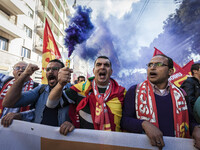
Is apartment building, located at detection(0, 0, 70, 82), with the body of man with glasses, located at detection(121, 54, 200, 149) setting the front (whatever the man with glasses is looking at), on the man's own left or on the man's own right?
on the man's own right

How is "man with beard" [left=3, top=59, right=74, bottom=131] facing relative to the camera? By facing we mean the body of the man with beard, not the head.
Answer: toward the camera

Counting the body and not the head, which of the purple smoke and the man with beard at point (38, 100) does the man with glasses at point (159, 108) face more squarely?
the man with beard

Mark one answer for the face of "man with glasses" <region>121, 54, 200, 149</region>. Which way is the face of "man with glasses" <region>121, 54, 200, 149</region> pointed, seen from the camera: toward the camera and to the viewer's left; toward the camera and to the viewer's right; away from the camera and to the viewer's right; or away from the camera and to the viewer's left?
toward the camera and to the viewer's left

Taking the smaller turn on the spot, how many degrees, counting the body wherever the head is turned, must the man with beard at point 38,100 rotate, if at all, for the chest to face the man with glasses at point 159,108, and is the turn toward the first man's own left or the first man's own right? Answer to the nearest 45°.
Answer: approximately 45° to the first man's own left

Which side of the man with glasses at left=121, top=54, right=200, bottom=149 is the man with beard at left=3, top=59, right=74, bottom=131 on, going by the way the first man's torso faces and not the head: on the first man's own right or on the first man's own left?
on the first man's own right

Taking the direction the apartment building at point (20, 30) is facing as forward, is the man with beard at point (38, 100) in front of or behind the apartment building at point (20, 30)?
in front

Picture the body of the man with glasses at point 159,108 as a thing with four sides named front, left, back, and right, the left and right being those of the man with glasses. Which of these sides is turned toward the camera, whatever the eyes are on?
front

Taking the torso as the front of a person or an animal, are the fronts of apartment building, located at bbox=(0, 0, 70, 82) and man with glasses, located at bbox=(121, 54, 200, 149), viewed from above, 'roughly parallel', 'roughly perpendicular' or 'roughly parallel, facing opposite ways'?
roughly perpendicular

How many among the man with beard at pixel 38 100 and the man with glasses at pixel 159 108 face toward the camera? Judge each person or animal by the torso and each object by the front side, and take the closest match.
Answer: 2

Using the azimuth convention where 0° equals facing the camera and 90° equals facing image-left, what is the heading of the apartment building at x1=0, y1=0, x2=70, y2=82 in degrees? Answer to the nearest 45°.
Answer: approximately 315°
